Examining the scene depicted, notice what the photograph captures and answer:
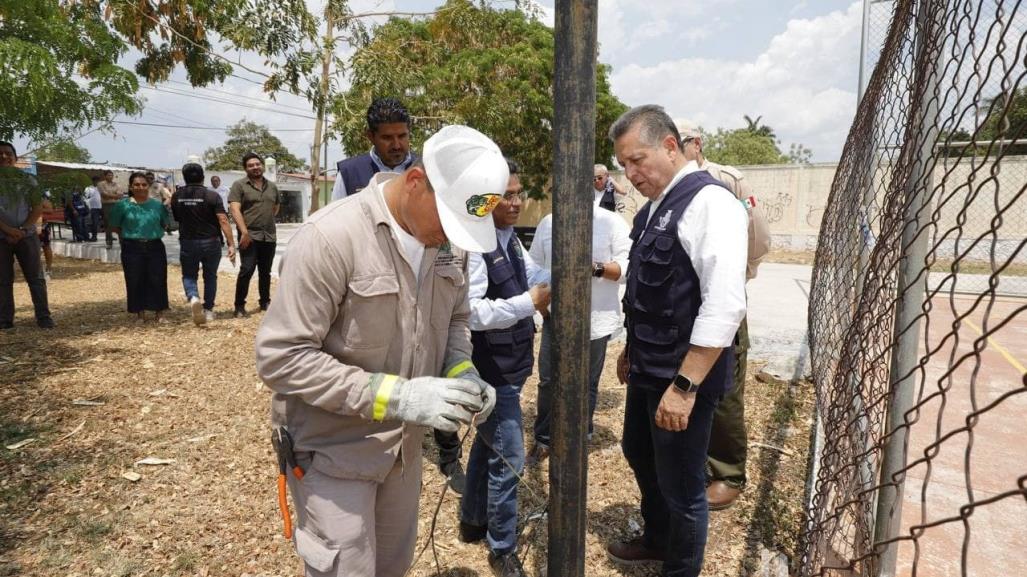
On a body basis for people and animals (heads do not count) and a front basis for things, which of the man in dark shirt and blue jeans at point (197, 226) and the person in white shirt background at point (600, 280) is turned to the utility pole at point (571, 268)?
the person in white shirt background

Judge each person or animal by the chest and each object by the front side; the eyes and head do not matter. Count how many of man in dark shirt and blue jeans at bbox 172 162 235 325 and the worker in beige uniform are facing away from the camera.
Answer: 1

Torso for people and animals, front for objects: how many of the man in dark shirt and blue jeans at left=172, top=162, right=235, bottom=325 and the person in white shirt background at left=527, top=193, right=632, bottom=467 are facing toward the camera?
1

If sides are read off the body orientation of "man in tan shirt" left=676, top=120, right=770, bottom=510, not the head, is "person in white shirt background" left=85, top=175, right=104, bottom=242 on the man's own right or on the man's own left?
on the man's own right

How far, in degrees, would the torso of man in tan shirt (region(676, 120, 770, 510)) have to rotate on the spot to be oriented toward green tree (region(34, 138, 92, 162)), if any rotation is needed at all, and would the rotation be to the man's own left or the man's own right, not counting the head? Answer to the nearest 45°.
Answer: approximately 45° to the man's own right

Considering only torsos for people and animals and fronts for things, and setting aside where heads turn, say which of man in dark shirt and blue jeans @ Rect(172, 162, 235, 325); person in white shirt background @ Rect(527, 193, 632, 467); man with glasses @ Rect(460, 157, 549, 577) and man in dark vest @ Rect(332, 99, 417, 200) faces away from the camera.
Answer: man in dark shirt and blue jeans @ Rect(172, 162, 235, 325)

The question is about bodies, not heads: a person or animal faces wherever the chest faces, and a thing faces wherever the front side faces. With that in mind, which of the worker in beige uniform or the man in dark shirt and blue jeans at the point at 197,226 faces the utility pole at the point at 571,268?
the worker in beige uniform

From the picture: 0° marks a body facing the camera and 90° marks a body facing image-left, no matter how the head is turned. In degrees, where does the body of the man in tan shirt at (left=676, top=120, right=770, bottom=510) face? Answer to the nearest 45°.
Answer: approximately 45°

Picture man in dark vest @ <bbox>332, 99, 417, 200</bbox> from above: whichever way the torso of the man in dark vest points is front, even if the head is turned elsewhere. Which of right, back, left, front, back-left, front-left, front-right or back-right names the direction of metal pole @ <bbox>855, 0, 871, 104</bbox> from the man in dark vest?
front-left

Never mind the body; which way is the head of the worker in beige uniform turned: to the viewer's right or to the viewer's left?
to the viewer's right

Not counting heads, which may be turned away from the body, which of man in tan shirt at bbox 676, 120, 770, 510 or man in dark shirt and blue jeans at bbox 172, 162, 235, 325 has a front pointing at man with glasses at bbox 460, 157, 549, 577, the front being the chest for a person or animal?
the man in tan shirt

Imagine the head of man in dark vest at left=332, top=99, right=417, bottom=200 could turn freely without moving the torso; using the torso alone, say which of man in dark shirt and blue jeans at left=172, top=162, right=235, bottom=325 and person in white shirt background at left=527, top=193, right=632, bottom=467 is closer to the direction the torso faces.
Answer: the person in white shirt background

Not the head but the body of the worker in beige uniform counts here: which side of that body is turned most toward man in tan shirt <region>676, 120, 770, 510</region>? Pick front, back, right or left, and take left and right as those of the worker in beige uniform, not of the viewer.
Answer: left

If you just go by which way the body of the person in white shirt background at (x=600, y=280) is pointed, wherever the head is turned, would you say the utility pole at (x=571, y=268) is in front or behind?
in front

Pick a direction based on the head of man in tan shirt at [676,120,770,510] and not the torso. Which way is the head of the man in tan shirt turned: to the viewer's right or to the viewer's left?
to the viewer's left
